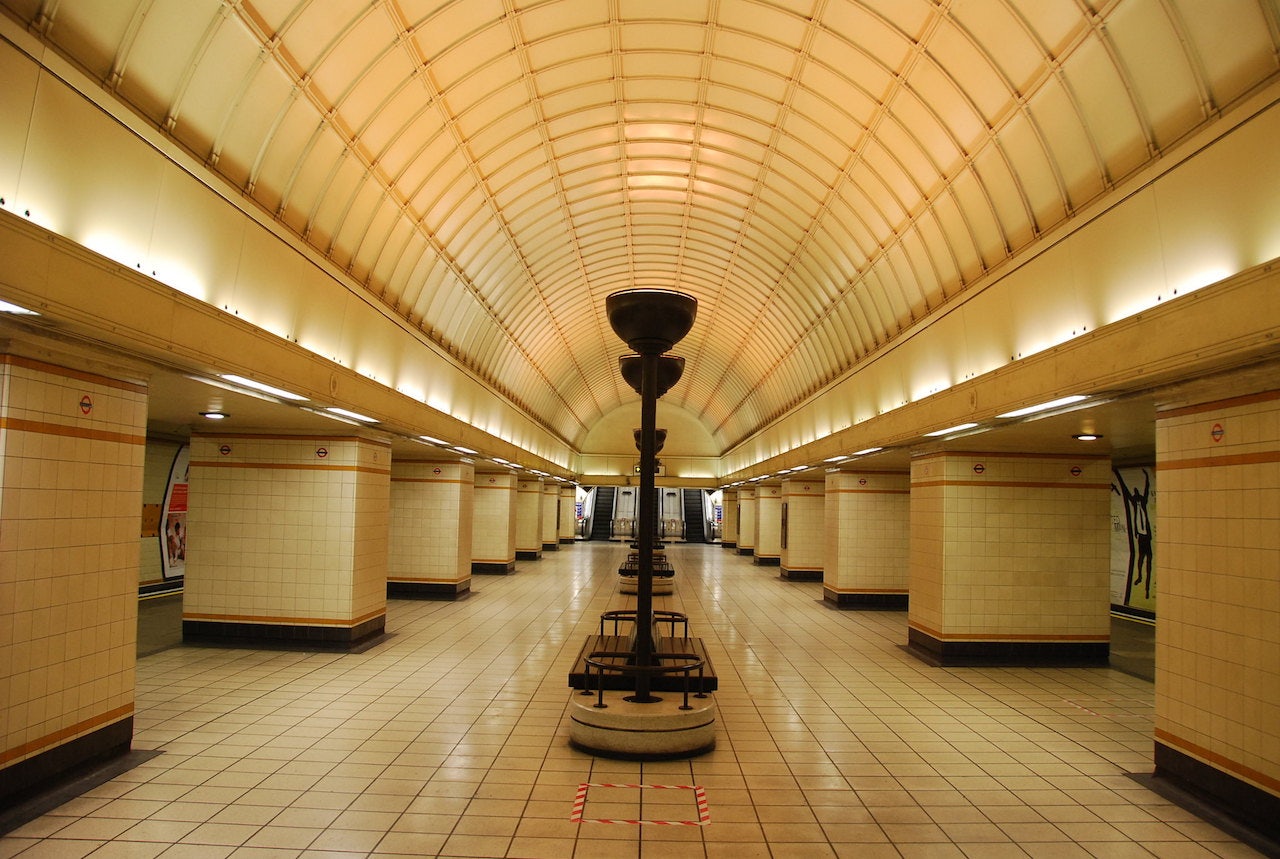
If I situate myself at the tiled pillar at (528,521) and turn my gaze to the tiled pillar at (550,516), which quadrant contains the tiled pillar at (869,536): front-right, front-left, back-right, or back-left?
back-right

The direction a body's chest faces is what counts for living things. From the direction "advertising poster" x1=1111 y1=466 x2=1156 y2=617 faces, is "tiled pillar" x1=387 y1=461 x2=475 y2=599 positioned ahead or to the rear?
ahead

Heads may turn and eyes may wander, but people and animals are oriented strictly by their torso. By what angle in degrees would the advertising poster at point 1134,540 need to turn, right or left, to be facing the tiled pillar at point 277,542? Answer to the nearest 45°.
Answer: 0° — it already faces it

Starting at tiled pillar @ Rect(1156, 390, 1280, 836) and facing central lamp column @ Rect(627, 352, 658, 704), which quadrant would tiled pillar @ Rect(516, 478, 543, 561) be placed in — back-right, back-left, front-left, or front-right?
front-right

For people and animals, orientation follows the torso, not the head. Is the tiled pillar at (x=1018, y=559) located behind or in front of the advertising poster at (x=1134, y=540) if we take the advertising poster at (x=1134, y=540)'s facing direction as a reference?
in front

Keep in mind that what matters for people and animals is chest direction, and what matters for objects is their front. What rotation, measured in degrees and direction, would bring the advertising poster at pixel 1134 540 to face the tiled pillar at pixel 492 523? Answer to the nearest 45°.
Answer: approximately 45° to its right

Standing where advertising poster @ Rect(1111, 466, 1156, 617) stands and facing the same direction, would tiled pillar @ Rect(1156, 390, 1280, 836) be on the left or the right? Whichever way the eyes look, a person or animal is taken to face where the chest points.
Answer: on its left

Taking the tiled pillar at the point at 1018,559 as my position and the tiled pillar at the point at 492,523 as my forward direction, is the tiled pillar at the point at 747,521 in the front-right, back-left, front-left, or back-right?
front-right

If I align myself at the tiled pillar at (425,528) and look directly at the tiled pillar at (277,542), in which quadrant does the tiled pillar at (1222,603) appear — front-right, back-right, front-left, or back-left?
front-left

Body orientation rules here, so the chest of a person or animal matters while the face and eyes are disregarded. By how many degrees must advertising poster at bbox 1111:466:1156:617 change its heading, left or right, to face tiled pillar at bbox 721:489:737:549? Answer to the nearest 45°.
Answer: approximately 90° to its right

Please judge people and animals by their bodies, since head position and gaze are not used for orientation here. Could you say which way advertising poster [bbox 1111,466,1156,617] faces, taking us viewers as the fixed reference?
facing the viewer and to the left of the viewer
